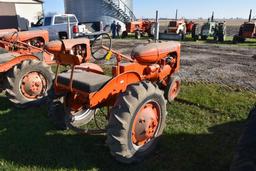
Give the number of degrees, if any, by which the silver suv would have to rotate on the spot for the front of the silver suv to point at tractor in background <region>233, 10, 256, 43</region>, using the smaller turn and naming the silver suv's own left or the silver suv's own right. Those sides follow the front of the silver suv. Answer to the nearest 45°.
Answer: approximately 135° to the silver suv's own right

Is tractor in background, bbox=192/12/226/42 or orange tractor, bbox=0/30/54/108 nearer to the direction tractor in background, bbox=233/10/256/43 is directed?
the orange tractor

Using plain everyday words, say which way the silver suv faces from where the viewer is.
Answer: facing away from the viewer and to the left of the viewer

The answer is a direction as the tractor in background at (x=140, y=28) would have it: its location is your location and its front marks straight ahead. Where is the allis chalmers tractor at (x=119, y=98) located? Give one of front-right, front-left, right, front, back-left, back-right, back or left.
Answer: front-left

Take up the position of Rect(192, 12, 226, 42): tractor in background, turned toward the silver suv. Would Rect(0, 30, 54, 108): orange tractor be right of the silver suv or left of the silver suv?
left

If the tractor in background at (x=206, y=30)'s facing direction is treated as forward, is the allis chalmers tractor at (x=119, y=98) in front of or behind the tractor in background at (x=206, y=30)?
in front

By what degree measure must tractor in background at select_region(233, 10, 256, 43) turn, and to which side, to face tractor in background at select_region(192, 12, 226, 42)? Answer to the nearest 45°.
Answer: approximately 45° to its right

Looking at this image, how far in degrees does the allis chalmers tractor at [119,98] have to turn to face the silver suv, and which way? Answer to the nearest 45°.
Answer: approximately 45° to its left
